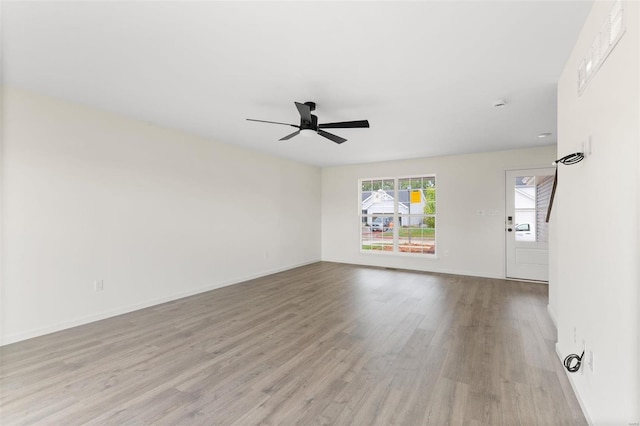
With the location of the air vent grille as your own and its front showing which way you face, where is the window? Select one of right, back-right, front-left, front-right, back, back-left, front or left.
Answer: front-right

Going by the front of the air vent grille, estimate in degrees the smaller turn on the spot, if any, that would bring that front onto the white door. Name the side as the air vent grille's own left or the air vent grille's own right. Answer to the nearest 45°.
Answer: approximately 90° to the air vent grille's own right

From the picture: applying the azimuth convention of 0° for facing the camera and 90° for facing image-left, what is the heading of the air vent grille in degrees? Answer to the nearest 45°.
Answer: approximately 90°
